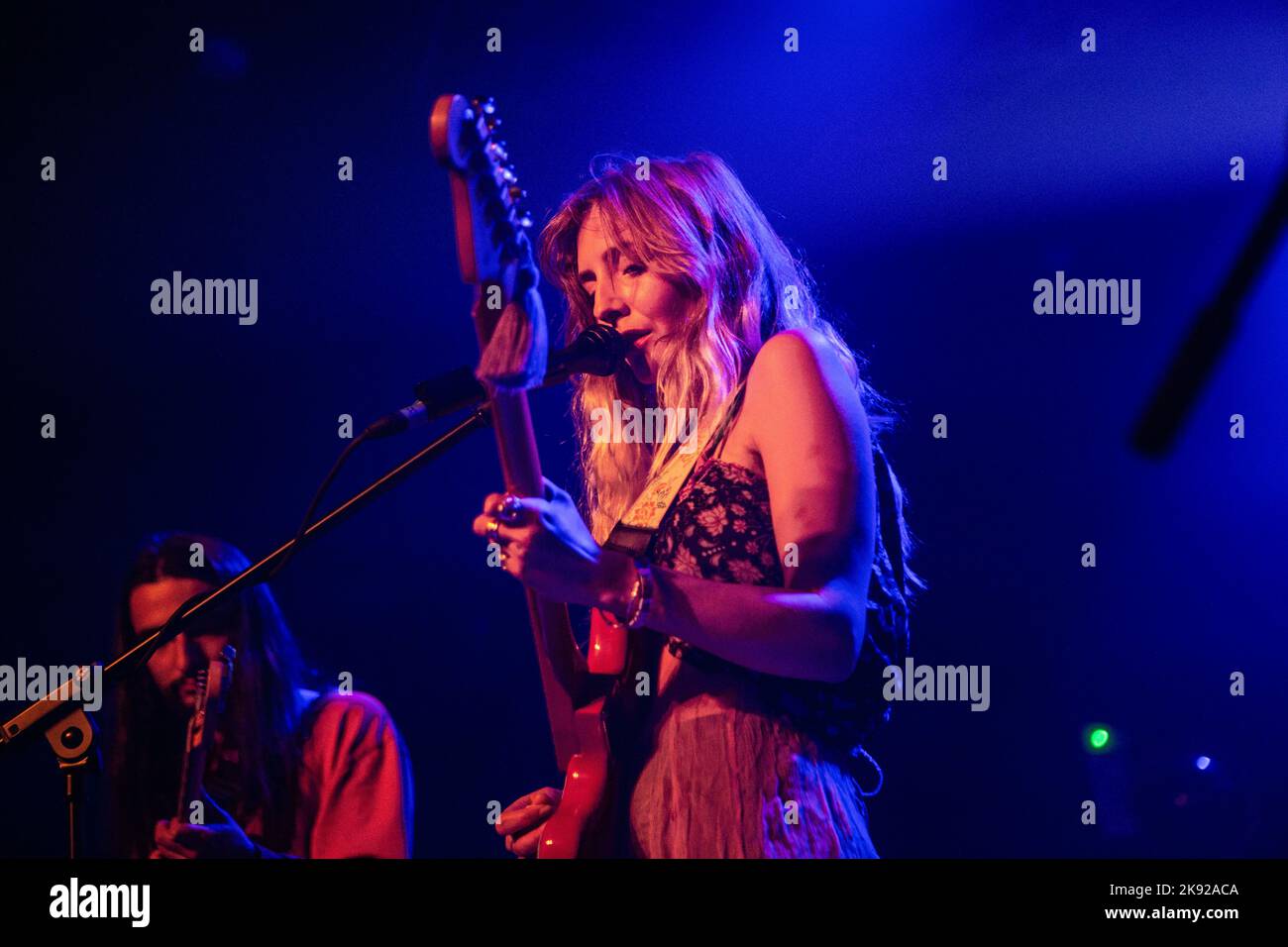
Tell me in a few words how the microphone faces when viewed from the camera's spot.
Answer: facing to the right of the viewer
